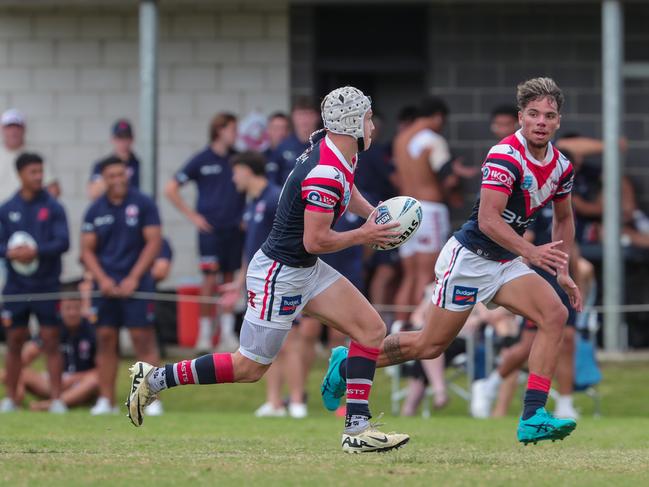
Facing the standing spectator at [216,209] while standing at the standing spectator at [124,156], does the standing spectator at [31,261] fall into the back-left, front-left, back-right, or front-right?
back-right

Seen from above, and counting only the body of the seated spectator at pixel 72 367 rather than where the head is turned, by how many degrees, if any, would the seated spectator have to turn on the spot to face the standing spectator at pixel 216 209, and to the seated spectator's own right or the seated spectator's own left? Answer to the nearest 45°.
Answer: approximately 135° to the seated spectator's own left

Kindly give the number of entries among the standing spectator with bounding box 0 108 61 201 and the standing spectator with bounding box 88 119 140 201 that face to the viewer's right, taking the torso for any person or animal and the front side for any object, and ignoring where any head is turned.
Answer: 0

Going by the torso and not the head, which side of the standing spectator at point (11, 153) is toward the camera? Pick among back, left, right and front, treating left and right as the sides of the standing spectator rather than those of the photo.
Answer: front

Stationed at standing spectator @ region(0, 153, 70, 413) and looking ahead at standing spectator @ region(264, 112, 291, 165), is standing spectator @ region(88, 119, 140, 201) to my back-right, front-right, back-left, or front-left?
front-left

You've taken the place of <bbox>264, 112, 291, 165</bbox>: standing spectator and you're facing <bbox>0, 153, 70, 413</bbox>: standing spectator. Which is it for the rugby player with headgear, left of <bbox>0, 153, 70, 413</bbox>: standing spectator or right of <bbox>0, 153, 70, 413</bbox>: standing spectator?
left

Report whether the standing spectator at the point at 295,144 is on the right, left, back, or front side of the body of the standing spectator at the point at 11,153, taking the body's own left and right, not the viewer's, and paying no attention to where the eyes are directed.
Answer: left

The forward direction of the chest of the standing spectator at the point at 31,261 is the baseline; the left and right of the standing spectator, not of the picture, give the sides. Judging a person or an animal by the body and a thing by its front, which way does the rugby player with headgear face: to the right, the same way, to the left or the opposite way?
to the left

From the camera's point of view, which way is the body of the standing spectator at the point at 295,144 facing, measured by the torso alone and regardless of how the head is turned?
toward the camera

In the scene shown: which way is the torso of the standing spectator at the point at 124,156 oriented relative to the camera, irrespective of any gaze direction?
toward the camera
